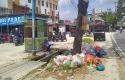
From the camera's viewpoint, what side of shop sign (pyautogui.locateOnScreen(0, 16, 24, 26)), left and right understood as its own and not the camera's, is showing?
front
